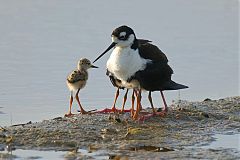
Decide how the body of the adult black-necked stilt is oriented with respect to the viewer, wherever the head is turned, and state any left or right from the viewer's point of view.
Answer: facing the viewer and to the left of the viewer
